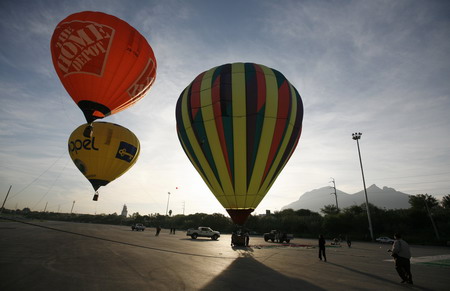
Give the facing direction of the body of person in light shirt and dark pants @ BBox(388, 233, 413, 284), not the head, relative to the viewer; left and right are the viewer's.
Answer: facing away from the viewer and to the left of the viewer

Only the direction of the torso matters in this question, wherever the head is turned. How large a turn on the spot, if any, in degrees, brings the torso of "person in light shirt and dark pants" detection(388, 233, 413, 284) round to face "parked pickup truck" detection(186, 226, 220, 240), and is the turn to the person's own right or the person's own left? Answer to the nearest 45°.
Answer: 0° — they already face it
